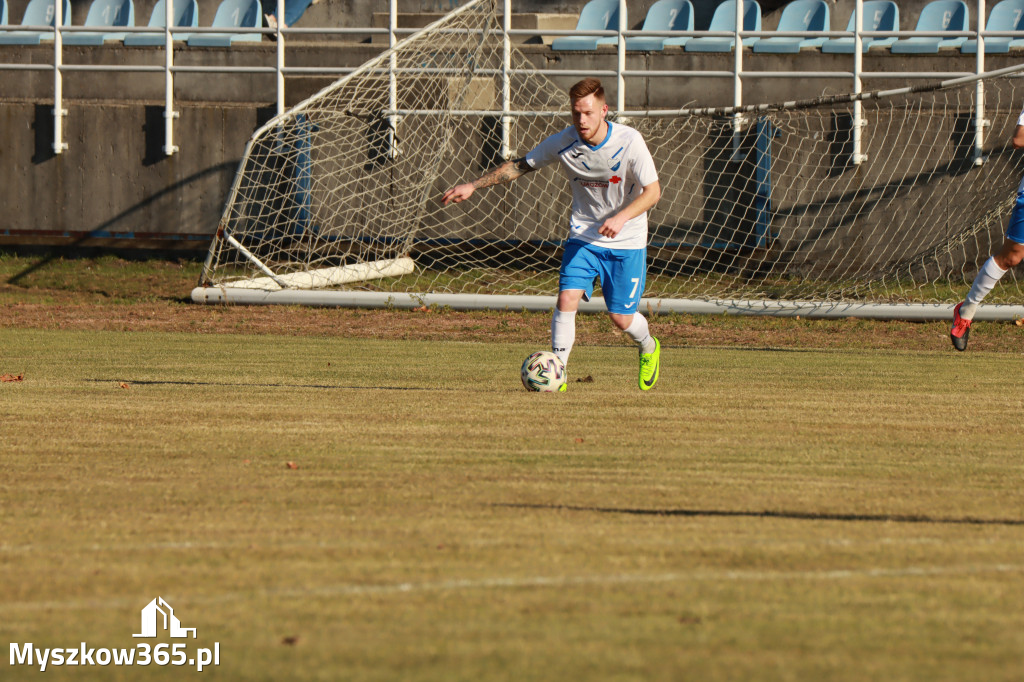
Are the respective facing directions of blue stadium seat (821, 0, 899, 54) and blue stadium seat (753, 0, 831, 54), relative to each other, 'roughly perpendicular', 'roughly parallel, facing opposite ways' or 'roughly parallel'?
roughly parallel

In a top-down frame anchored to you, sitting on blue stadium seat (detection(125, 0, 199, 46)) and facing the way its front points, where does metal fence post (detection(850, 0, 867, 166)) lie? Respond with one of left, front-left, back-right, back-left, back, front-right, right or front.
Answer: left

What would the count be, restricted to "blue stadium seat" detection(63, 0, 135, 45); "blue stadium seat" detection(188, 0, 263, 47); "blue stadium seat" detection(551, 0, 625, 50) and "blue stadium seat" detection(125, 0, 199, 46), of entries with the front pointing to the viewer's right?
0

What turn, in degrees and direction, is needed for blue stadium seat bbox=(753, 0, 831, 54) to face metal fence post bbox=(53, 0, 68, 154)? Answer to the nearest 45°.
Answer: approximately 45° to its right

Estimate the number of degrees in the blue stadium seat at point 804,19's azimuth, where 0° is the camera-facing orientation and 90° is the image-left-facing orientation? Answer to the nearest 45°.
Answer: approximately 45°

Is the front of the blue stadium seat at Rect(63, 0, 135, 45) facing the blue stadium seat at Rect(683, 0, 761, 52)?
no

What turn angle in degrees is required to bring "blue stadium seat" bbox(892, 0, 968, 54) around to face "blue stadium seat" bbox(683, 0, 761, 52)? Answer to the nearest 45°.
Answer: approximately 45° to its right

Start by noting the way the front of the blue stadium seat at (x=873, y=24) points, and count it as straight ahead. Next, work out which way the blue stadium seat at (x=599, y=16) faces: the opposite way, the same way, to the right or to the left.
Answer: the same way

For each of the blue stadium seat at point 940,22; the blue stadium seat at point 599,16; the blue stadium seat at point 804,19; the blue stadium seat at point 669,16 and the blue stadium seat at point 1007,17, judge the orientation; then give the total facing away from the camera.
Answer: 0

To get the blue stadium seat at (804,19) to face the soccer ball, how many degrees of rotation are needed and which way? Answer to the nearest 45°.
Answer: approximately 45° to its left

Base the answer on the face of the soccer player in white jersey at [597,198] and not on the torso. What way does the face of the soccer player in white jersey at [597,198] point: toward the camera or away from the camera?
toward the camera

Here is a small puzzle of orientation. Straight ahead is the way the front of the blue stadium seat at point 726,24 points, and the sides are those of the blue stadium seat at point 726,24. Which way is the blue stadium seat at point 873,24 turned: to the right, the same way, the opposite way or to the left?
the same way

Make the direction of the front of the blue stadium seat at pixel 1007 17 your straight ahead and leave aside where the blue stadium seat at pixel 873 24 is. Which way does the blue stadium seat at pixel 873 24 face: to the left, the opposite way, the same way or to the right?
the same way

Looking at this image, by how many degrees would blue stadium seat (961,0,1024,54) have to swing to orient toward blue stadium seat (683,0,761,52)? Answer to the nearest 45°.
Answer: approximately 45° to its right

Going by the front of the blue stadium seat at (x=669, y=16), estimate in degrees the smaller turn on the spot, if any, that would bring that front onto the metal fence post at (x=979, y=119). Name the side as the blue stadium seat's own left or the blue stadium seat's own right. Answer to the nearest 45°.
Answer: approximately 90° to the blue stadium seat's own left
